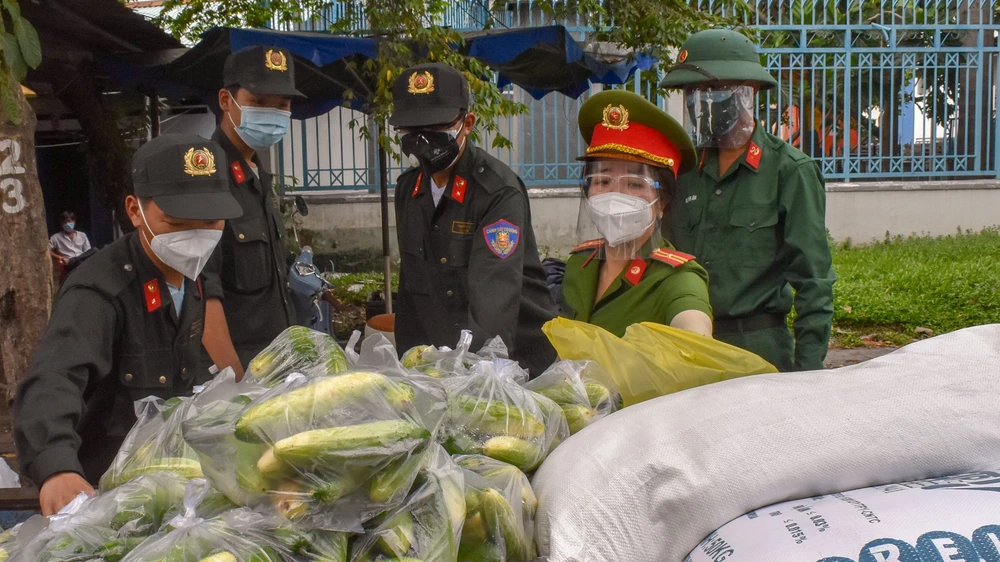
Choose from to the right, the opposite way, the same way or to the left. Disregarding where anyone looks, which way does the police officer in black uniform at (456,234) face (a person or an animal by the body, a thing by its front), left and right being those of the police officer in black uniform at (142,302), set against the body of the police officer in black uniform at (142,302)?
to the right

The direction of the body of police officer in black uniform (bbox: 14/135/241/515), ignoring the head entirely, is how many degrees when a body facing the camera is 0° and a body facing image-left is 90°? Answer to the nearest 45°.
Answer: approximately 315°

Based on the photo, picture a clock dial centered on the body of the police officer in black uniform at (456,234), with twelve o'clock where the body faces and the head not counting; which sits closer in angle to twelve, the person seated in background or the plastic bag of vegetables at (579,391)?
the plastic bag of vegetables

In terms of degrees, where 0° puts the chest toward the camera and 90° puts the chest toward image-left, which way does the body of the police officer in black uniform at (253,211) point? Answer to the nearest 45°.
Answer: approximately 315°

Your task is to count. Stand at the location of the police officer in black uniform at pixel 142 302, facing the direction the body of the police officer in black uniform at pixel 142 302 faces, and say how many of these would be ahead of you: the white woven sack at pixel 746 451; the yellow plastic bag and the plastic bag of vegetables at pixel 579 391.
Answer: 3

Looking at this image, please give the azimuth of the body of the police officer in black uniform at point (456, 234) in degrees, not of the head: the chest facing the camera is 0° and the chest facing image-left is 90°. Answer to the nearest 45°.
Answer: approximately 45°

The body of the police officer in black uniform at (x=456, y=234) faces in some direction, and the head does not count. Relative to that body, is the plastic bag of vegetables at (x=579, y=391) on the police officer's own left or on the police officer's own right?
on the police officer's own left

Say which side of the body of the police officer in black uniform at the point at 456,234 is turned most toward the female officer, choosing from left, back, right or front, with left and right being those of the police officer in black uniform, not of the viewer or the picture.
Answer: left
